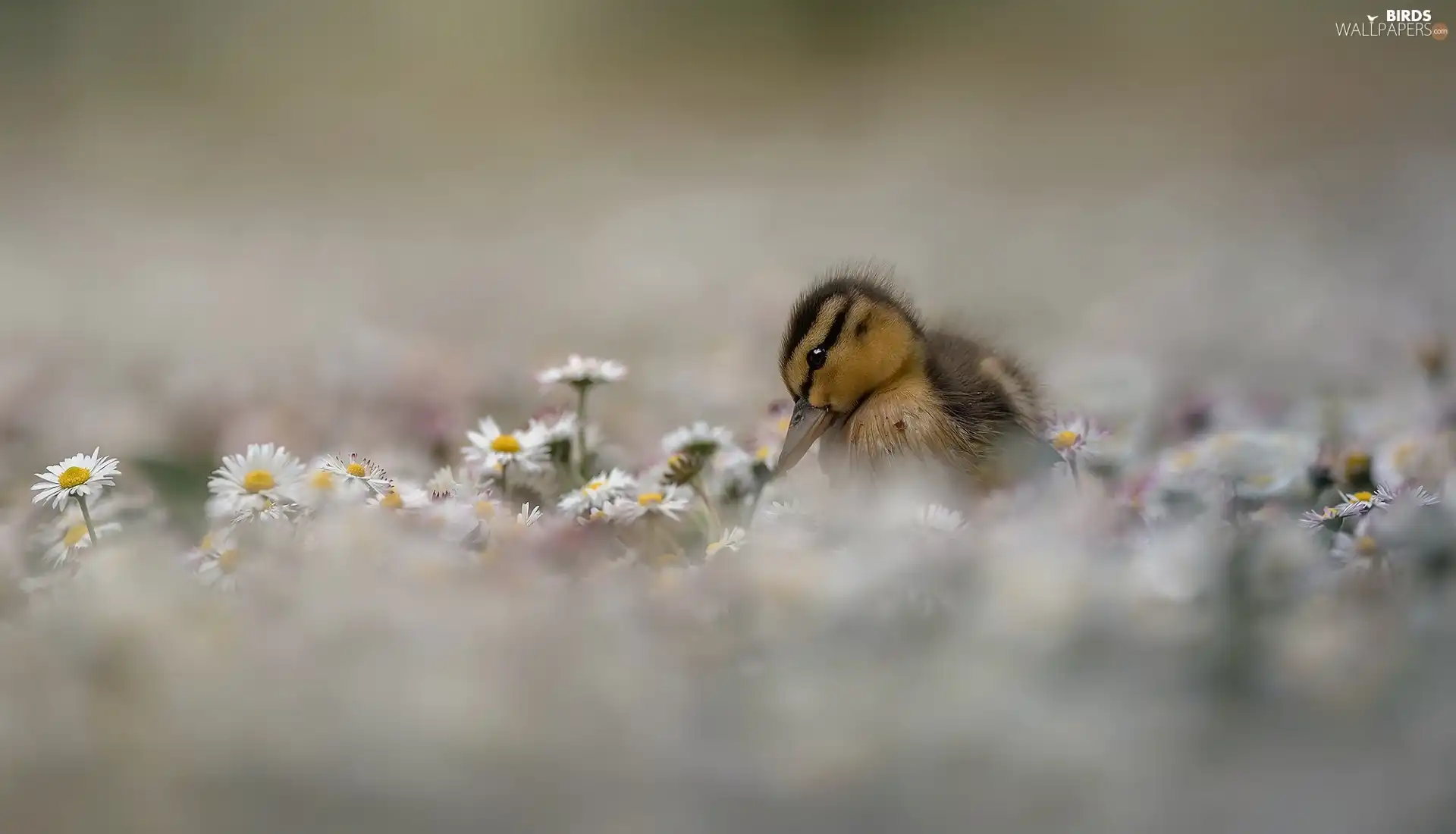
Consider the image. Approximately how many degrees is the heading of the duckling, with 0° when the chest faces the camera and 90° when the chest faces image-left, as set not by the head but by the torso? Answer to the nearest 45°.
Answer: approximately 45°
